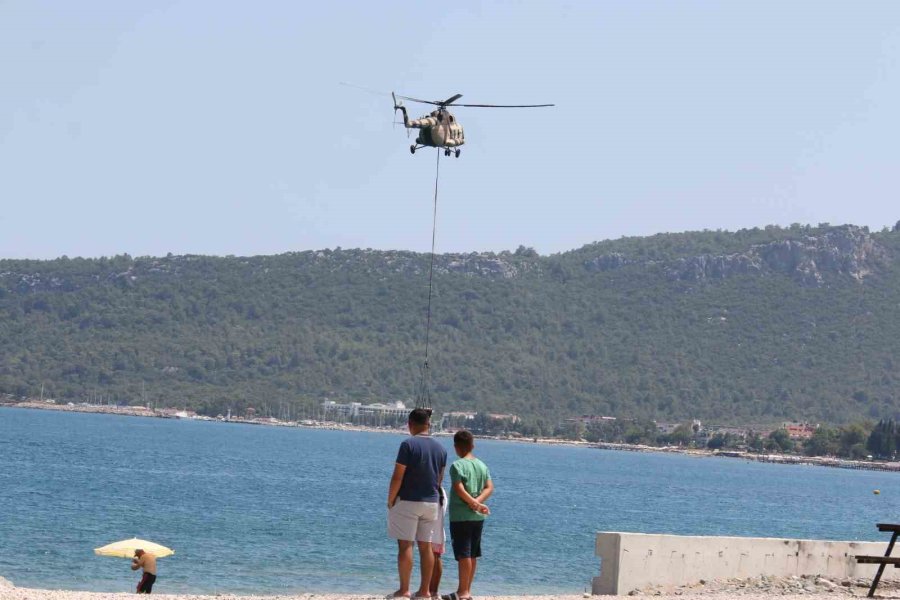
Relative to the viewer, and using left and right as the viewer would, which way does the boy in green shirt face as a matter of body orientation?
facing away from the viewer and to the left of the viewer

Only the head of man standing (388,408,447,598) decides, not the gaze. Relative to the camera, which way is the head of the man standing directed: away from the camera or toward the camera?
away from the camera

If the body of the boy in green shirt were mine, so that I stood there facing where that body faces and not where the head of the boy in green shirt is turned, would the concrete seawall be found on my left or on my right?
on my right

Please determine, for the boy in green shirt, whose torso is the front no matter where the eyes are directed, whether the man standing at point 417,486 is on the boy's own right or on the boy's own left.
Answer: on the boy's own left
